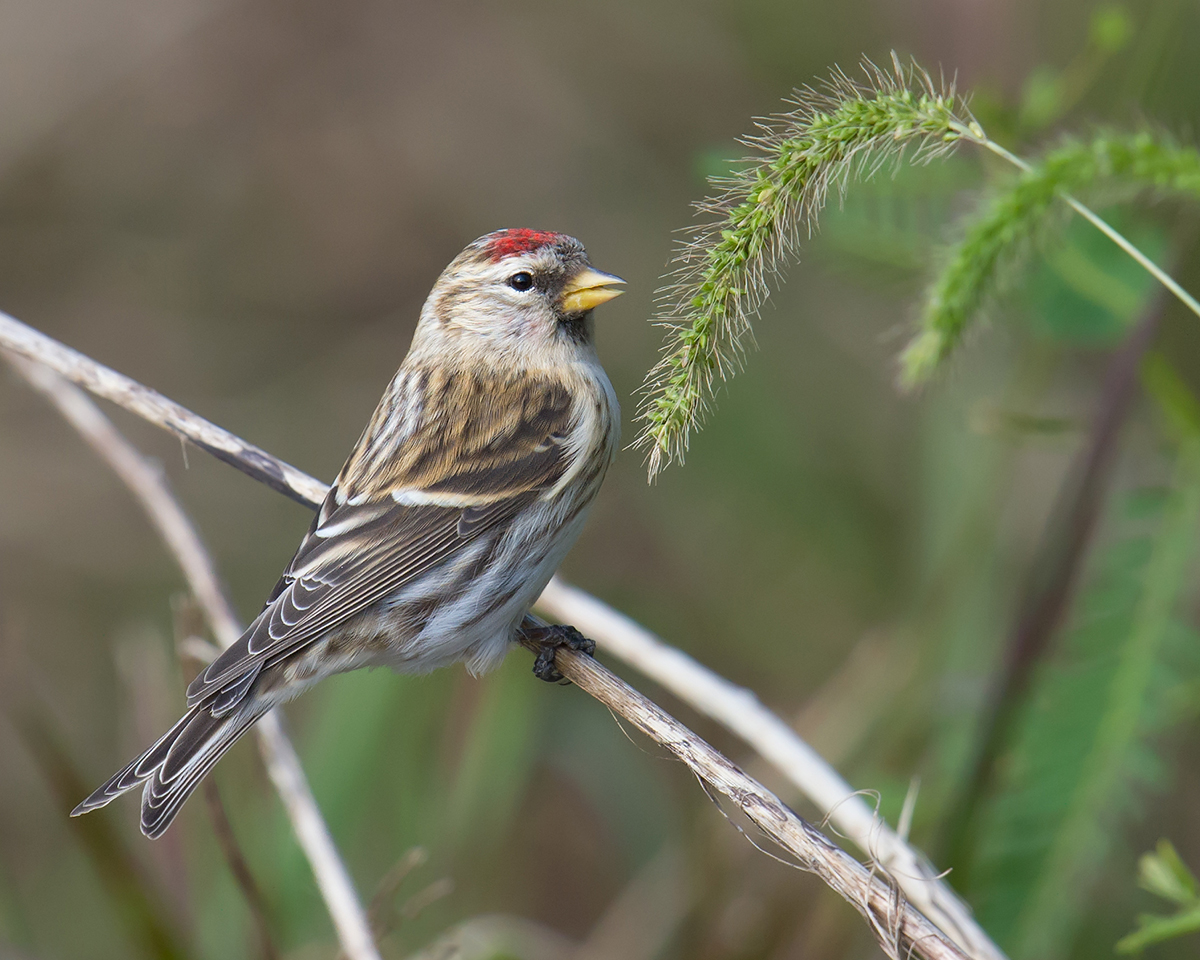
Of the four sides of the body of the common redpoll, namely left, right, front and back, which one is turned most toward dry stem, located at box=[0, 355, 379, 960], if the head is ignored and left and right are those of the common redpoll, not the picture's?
back

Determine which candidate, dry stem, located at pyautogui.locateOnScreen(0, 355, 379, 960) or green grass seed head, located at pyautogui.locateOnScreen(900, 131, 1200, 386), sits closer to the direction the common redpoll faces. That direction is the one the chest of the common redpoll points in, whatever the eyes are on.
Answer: the green grass seed head

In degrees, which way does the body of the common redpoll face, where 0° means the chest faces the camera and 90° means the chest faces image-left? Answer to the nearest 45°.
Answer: approximately 270°
